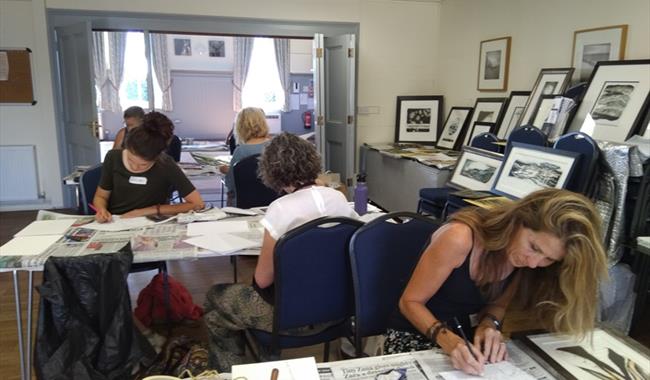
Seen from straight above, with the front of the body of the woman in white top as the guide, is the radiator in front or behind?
in front

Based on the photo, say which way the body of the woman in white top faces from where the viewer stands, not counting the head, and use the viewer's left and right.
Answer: facing away from the viewer and to the left of the viewer

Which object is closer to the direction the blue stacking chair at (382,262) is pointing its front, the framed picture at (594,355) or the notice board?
the notice board

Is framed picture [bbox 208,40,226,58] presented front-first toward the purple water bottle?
yes

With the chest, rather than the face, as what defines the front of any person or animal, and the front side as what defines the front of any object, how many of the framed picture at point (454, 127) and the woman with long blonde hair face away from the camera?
0

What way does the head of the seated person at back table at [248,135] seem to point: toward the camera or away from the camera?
away from the camera

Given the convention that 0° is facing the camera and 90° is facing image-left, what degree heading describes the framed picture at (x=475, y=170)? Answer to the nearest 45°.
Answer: approximately 0°

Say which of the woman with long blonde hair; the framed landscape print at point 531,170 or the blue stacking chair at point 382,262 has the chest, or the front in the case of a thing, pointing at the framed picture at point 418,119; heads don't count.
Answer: the blue stacking chair

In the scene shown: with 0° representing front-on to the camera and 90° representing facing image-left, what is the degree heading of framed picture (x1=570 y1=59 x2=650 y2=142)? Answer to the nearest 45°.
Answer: approximately 45°

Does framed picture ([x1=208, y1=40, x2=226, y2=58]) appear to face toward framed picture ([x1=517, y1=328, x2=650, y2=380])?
yes

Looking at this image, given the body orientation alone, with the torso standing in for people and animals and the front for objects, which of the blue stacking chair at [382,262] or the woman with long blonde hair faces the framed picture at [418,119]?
the blue stacking chair

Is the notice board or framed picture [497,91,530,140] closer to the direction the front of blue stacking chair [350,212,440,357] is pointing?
the framed picture
